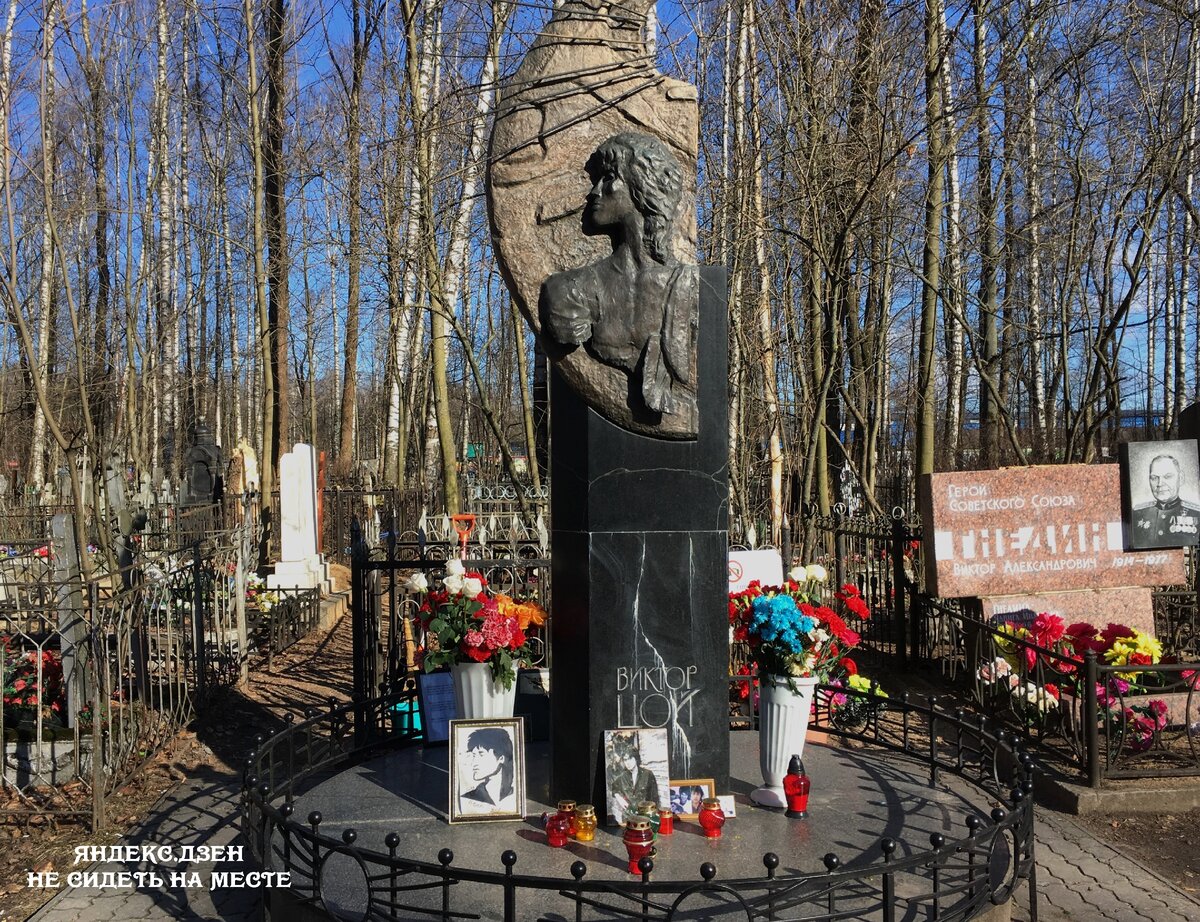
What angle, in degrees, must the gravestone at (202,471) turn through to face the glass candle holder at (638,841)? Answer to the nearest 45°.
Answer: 0° — it already faces it

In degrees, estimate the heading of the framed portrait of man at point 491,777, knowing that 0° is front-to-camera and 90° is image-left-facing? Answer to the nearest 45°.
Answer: approximately 0°

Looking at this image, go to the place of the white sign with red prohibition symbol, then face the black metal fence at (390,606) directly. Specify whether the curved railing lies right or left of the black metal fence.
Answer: left

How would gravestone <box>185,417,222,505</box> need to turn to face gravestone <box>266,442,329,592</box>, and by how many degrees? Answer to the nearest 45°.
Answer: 0° — it already faces it

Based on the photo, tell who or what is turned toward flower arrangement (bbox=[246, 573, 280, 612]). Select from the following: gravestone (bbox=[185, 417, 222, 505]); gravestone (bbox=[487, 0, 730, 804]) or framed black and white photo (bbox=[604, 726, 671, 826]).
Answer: gravestone (bbox=[185, 417, 222, 505])

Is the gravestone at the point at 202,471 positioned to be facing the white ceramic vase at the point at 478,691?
yes

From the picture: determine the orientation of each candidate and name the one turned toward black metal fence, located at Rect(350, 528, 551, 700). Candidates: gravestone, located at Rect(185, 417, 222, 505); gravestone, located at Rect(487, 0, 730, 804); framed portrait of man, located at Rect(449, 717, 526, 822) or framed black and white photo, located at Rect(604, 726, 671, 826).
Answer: gravestone, located at Rect(185, 417, 222, 505)

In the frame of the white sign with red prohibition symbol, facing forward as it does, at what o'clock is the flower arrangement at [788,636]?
The flower arrangement is roughly at 12 o'clock from the white sign with red prohibition symbol.

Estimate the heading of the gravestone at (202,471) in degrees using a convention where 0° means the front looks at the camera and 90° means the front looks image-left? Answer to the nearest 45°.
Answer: approximately 0°

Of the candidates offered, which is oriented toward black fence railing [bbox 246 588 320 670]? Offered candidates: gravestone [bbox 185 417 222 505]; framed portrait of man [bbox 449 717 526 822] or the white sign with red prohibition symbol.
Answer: the gravestone

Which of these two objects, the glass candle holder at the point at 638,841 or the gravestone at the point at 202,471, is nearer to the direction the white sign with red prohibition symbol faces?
the glass candle holder
